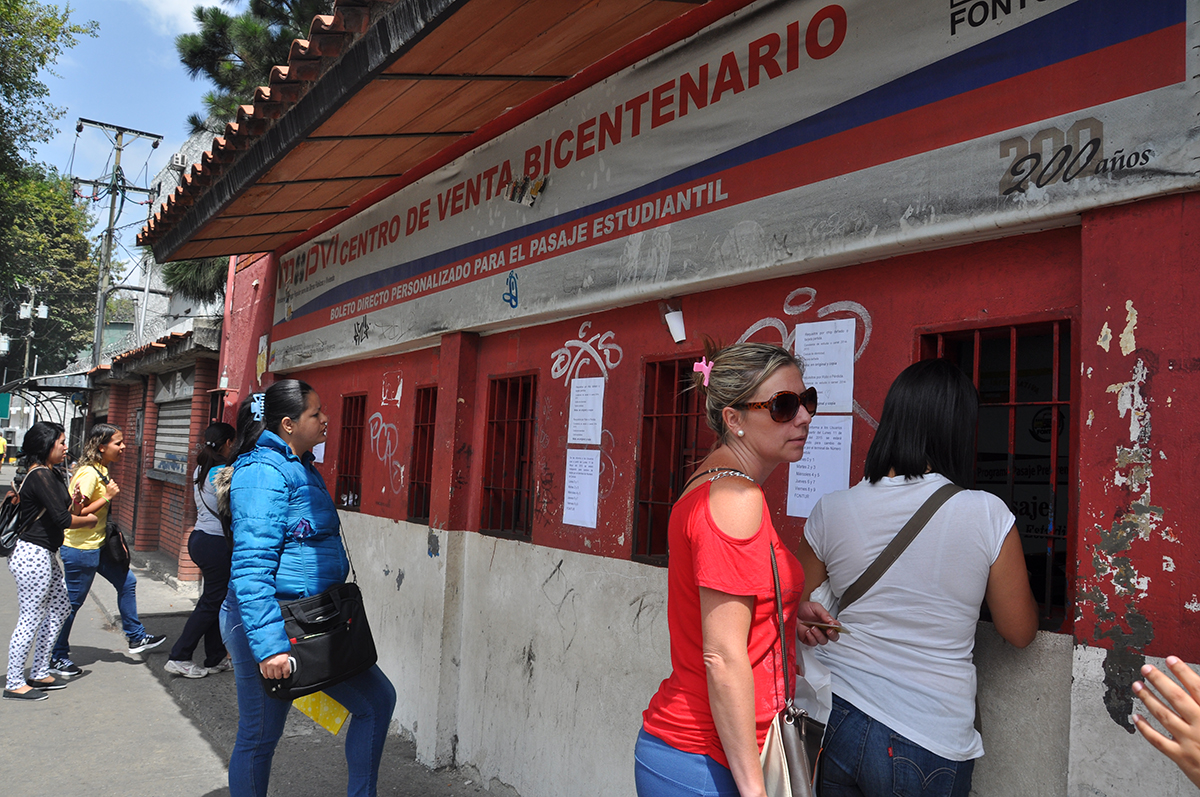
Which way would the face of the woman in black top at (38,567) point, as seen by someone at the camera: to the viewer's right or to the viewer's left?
to the viewer's right

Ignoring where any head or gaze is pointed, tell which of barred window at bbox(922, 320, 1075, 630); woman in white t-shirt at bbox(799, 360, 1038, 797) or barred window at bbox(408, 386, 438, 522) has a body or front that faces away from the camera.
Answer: the woman in white t-shirt

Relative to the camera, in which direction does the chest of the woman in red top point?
to the viewer's right

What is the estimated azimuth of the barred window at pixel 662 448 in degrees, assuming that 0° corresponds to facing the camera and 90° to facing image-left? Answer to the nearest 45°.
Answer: approximately 45°

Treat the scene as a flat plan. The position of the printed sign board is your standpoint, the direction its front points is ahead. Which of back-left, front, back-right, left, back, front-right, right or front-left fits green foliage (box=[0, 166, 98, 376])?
right

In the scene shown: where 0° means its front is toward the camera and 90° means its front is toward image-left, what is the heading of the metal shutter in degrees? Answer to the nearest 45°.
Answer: approximately 45°

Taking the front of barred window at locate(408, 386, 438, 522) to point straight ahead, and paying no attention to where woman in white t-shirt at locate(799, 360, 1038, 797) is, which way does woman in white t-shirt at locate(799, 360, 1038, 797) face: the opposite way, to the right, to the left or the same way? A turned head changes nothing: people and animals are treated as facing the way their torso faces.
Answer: the opposite way

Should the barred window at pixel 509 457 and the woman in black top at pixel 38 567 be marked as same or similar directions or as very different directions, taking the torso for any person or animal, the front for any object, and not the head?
very different directions

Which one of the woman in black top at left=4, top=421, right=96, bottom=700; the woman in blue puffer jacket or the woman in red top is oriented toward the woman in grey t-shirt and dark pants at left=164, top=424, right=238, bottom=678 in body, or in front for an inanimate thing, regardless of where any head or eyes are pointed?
the woman in black top
